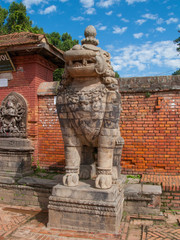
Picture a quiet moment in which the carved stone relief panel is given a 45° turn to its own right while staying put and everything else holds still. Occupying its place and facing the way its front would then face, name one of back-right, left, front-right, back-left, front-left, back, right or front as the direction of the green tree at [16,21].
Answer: back-right

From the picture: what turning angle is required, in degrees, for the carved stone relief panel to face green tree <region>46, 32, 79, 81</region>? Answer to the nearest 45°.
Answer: approximately 180°

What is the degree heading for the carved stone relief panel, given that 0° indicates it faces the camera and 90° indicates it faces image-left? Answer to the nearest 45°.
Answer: approximately 0°

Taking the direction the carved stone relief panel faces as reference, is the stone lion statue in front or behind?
in front

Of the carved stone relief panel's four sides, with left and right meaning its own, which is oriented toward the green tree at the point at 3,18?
back

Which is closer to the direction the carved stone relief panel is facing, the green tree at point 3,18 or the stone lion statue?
the stone lion statue
